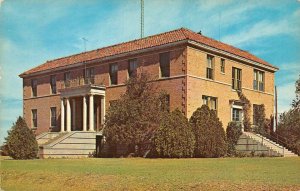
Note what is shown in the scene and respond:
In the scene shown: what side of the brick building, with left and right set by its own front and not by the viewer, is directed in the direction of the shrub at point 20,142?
front

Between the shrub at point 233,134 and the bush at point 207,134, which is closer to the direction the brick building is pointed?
the bush

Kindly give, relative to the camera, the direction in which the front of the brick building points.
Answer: facing the viewer and to the left of the viewer

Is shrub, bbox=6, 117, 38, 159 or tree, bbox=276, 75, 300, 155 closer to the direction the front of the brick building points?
the shrub

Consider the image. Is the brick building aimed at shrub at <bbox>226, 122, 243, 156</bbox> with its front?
no

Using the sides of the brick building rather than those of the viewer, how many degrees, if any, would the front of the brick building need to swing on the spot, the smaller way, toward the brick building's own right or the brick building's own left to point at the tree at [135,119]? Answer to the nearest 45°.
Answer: approximately 45° to the brick building's own left

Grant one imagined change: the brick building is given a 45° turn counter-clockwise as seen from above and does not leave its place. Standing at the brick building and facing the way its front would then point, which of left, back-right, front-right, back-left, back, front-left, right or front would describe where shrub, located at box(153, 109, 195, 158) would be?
front
